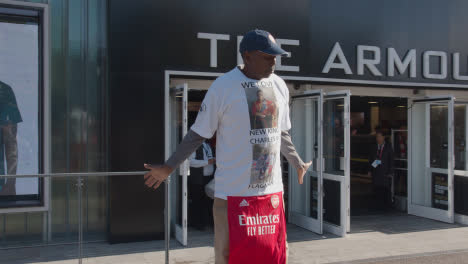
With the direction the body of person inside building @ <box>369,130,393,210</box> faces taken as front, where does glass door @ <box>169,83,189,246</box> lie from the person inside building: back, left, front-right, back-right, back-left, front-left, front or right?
front-right

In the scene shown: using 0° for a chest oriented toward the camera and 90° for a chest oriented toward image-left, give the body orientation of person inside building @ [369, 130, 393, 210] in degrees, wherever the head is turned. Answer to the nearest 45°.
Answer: approximately 0°

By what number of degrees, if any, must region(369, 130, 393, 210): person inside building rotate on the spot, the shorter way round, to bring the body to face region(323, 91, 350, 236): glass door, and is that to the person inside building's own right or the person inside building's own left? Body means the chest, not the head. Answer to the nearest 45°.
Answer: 0° — they already face it

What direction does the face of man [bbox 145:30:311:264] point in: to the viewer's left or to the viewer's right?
to the viewer's right

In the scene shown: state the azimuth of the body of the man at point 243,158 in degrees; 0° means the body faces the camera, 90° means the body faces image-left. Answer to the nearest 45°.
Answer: approximately 315°

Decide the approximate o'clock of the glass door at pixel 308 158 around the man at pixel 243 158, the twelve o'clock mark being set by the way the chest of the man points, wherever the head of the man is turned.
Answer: The glass door is roughly at 8 o'clock from the man.

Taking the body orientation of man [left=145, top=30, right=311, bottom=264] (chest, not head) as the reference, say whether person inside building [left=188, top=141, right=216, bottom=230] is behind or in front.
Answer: behind

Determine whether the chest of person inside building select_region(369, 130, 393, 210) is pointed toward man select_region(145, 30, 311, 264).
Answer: yes
